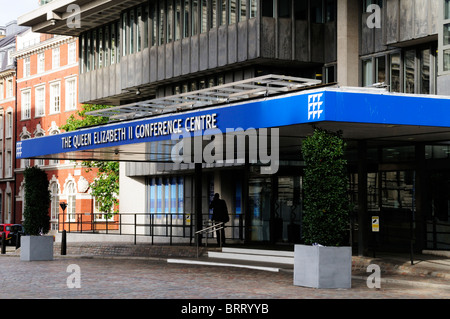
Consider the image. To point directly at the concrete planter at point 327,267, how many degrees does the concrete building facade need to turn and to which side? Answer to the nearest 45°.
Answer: approximately 45° to its left

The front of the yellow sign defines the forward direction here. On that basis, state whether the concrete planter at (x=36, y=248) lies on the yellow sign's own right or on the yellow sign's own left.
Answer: on the yellow sign's own right

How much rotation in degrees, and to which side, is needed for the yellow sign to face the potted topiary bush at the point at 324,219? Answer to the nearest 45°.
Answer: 0° — it already faces it

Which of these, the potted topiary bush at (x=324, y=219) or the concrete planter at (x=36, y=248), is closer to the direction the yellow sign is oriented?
the potted topiary bush

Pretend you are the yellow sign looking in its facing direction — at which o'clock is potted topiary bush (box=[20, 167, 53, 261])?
The potted topiary bush is roughly at 2 o'clock from the yellow sign.

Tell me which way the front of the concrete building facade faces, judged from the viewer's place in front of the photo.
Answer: facing the viewer and to the left of the viewer

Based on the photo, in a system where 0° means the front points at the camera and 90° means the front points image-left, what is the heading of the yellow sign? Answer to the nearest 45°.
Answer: approximately 0°
